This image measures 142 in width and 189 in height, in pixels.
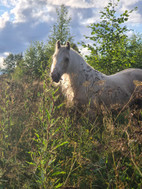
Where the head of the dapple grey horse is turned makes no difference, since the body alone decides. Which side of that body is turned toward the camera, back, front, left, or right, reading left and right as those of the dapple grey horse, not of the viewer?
left
